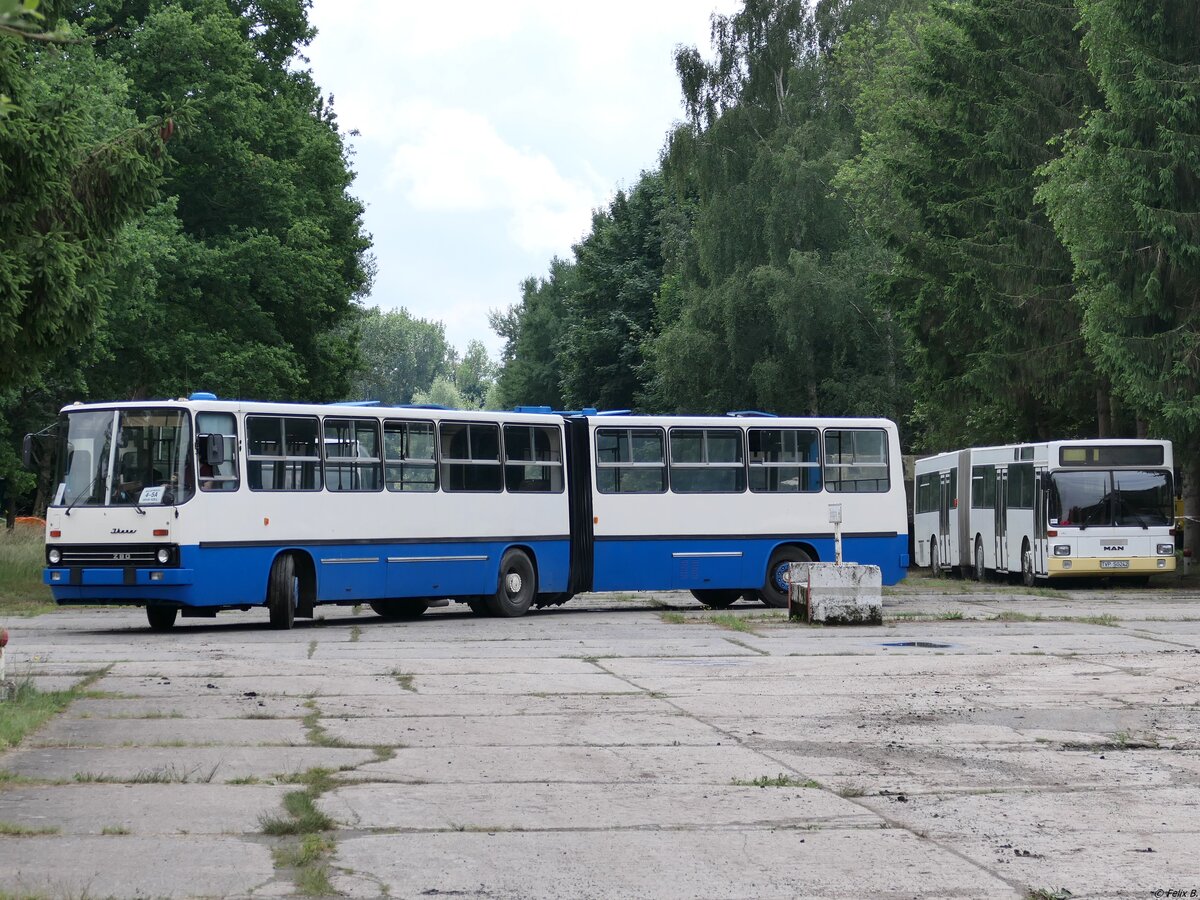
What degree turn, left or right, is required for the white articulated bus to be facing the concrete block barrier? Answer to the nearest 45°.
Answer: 0° — it already faces it

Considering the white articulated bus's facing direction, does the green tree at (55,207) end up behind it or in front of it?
in front

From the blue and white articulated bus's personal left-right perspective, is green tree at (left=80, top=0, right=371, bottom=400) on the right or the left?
on its right

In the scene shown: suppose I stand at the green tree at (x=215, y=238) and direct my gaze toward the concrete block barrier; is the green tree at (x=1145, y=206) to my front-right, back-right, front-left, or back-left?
front-left

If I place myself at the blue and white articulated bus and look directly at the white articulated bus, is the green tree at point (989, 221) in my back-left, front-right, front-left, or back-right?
front-left

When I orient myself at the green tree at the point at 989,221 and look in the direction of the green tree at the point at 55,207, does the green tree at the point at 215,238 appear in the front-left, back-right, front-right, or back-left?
front-right

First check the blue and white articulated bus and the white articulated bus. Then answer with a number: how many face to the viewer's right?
0

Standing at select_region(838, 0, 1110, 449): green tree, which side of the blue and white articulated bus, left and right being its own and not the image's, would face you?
back

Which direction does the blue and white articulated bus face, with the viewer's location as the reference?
facing the viewer and to the left of the viewer

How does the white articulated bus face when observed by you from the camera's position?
facing the viewer
